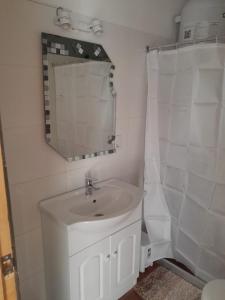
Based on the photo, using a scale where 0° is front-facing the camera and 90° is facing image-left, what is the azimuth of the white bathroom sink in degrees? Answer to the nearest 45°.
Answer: approximately 315°

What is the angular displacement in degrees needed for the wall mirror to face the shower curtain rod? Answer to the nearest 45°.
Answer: approximately 45° to its left

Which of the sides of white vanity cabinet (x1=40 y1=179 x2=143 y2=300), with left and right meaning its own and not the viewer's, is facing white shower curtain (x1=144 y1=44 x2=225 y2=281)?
left

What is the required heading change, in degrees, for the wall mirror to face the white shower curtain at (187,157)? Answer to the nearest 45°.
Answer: approximately 45° to its left

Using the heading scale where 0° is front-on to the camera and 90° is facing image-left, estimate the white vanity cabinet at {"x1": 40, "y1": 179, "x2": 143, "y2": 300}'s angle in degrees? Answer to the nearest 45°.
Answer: approximately 315°

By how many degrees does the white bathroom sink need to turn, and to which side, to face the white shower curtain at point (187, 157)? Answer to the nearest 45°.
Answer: approximately 45° to its left
